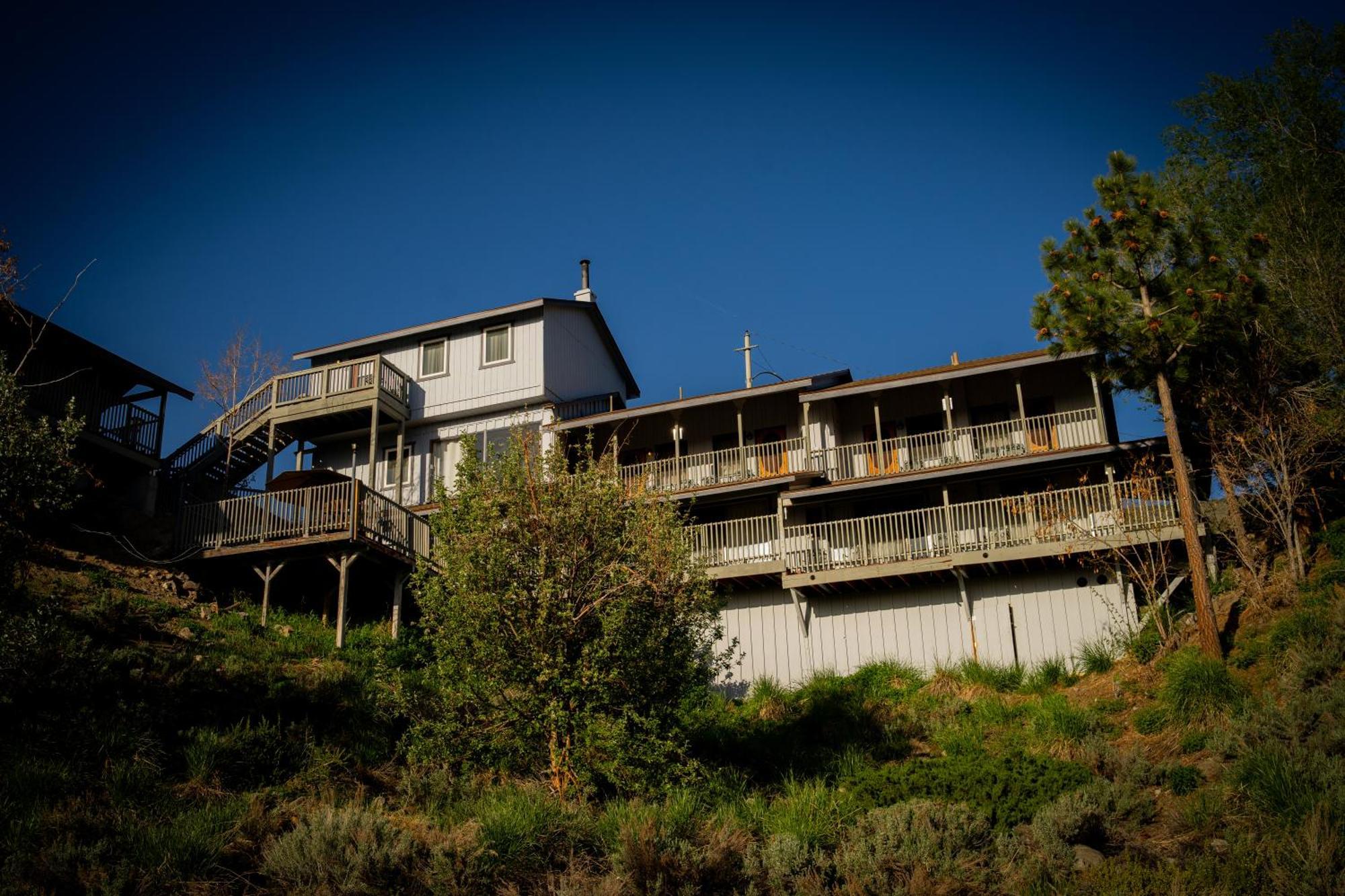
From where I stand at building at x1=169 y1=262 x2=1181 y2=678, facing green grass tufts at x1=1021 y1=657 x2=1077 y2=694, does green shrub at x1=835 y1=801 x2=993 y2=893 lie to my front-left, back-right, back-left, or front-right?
front-right

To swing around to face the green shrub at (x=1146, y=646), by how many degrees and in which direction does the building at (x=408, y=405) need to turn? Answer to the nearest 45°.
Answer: approximately 90° to its left

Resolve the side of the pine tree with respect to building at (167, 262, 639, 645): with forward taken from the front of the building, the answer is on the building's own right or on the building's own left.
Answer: on the building's own left

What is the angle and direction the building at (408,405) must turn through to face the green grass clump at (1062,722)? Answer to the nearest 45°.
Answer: approximately 90° to its left

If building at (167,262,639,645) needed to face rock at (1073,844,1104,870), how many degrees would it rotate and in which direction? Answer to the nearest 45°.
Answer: approximately 90° to its left

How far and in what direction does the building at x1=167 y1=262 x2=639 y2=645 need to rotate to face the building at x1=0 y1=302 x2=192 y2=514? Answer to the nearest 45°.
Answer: approximately 45° to its right

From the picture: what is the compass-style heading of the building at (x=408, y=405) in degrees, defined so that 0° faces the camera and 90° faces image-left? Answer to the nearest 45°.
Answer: approximately 45°

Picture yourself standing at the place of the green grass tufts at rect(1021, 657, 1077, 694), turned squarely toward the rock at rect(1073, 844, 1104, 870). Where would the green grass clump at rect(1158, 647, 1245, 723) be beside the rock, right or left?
left

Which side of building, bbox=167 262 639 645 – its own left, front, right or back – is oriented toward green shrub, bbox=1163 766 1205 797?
left

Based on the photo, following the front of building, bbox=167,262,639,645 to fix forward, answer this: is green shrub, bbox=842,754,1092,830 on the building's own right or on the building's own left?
on the building's own left

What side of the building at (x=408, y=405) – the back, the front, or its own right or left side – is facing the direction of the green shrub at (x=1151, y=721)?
left
